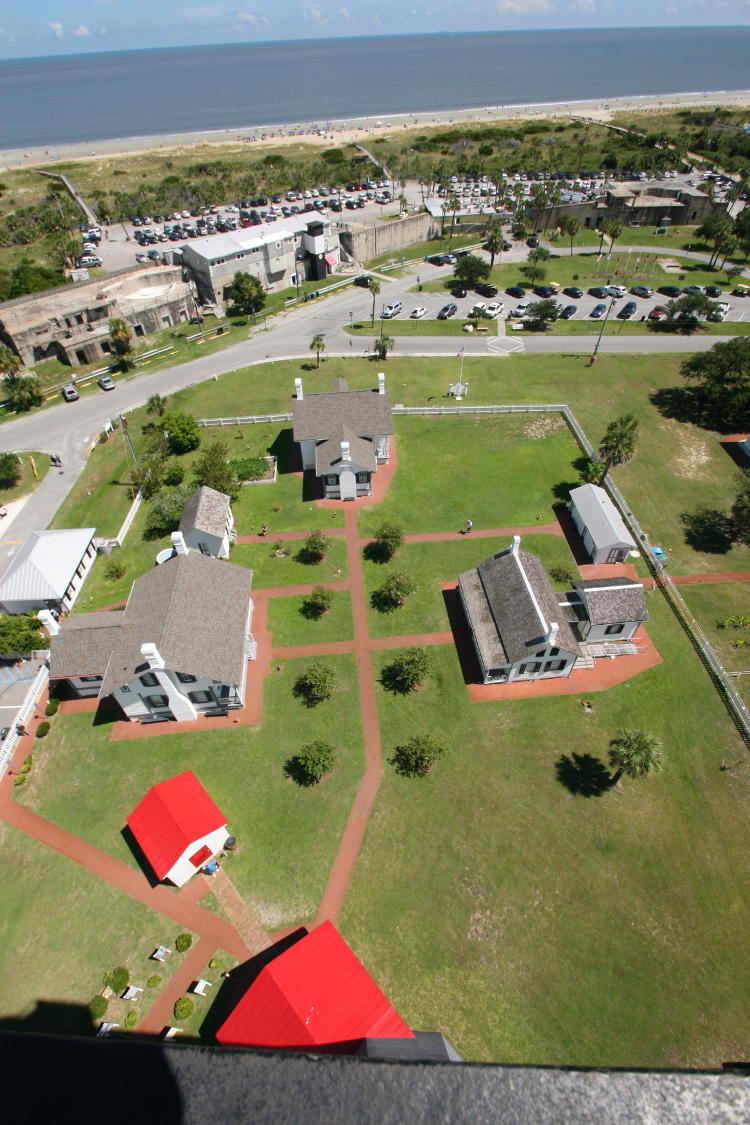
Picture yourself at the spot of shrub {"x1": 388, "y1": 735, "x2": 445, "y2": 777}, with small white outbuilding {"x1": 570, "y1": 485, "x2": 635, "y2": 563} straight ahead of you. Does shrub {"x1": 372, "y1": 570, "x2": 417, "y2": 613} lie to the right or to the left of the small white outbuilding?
left

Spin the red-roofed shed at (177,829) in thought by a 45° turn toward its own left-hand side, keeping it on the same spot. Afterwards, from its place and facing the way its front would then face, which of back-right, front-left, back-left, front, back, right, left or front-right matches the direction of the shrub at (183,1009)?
back-right

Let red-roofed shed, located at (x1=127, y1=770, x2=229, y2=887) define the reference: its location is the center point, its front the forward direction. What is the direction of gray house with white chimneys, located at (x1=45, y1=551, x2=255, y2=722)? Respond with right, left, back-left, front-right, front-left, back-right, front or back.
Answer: left

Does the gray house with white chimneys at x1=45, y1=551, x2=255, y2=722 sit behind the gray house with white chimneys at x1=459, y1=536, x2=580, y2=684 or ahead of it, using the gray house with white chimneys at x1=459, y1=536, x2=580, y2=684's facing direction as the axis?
ahead

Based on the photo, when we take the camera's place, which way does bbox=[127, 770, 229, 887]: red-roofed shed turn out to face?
facing the viewer and to the right of the viewer

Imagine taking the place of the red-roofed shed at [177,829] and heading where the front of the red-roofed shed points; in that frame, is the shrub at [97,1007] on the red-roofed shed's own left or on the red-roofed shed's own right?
on the red-roofed shed's own right
